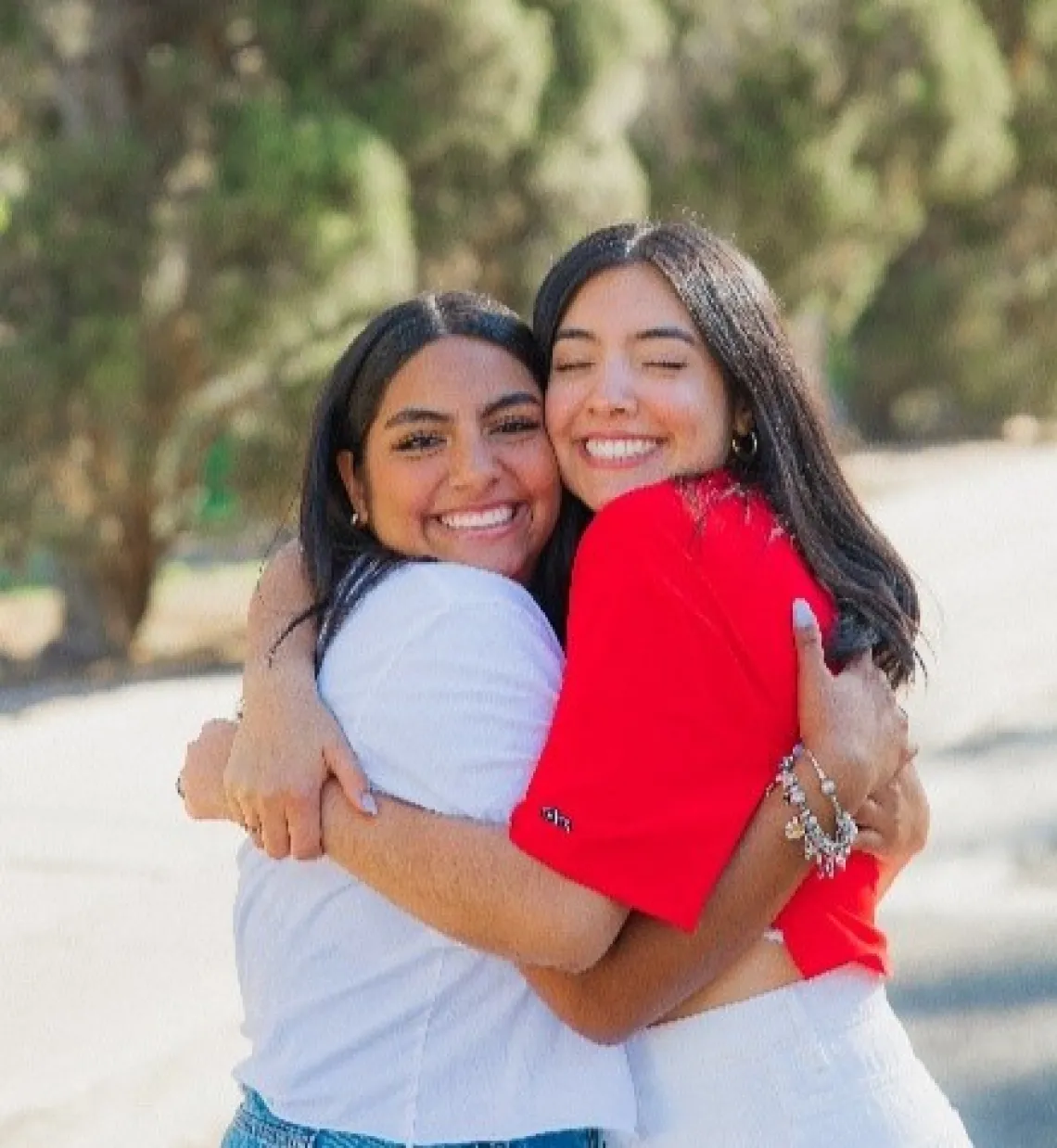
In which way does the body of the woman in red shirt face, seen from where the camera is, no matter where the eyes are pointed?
to the viewer's left

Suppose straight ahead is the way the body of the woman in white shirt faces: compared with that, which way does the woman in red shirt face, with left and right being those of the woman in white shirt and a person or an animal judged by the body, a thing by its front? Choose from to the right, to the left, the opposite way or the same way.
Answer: the opposite way

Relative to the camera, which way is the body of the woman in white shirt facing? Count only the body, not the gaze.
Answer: to the viewer's right

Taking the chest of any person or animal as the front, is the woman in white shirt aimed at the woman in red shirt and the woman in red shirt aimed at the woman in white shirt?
yes
